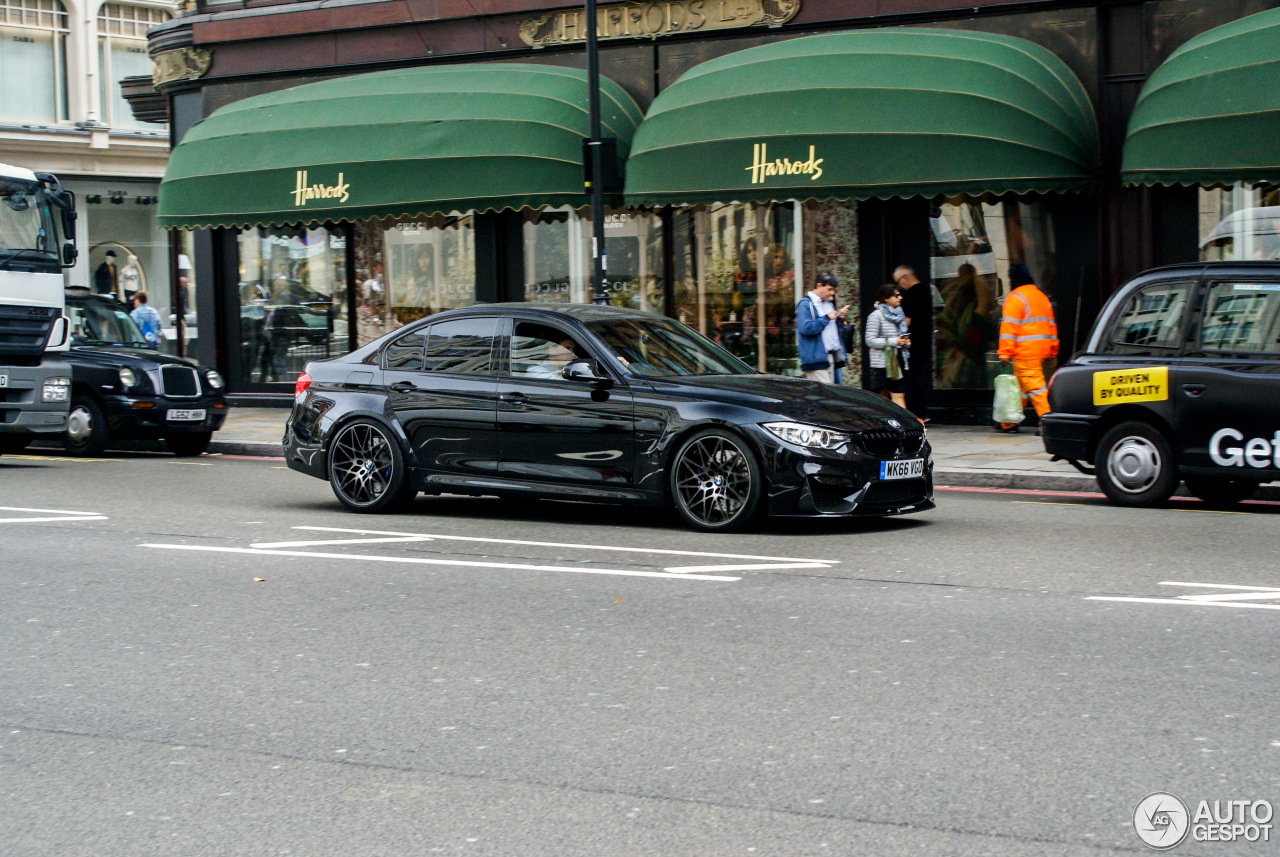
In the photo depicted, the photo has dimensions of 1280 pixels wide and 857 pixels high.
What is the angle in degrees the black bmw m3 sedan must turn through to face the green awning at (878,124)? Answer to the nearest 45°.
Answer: approximately 90° to its left

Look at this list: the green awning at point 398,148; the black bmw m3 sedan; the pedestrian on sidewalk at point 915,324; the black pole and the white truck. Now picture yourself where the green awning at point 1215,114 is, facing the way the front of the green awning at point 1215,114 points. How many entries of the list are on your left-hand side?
0

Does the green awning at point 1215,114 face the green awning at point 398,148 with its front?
no

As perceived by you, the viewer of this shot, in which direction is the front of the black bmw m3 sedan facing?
facing the viewer and to the right of the viewer

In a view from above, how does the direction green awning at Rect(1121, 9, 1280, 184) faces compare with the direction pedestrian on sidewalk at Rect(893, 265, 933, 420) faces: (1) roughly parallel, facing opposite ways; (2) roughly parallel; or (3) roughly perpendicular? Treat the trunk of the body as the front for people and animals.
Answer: roughly perpendicular

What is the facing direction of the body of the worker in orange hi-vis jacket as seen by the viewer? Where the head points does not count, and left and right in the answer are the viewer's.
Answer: facing away from the viewer and to the left of the viewer

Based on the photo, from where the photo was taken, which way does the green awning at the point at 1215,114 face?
toward the camera

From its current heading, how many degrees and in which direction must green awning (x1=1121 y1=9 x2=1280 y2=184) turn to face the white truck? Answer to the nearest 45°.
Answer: approximately 90° to its right

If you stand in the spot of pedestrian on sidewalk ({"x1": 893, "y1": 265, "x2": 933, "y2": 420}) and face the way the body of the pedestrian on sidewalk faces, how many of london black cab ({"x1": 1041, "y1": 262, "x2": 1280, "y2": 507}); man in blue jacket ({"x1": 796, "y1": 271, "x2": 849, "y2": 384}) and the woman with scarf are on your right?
0

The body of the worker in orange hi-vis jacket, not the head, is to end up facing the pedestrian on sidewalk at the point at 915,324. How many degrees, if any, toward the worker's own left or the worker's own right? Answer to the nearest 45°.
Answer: approximately 45° to the worker's own left

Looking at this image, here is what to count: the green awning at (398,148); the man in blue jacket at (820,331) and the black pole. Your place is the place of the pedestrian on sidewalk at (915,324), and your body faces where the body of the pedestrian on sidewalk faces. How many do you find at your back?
0

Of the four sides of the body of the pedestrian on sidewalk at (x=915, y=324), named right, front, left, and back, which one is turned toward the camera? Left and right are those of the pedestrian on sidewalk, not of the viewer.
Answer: left

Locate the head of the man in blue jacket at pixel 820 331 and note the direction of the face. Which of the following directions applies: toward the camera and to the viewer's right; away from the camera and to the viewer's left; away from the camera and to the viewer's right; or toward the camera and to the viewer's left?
toward the camera and to the viewer's right

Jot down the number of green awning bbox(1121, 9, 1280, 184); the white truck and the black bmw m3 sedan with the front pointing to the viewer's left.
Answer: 0
